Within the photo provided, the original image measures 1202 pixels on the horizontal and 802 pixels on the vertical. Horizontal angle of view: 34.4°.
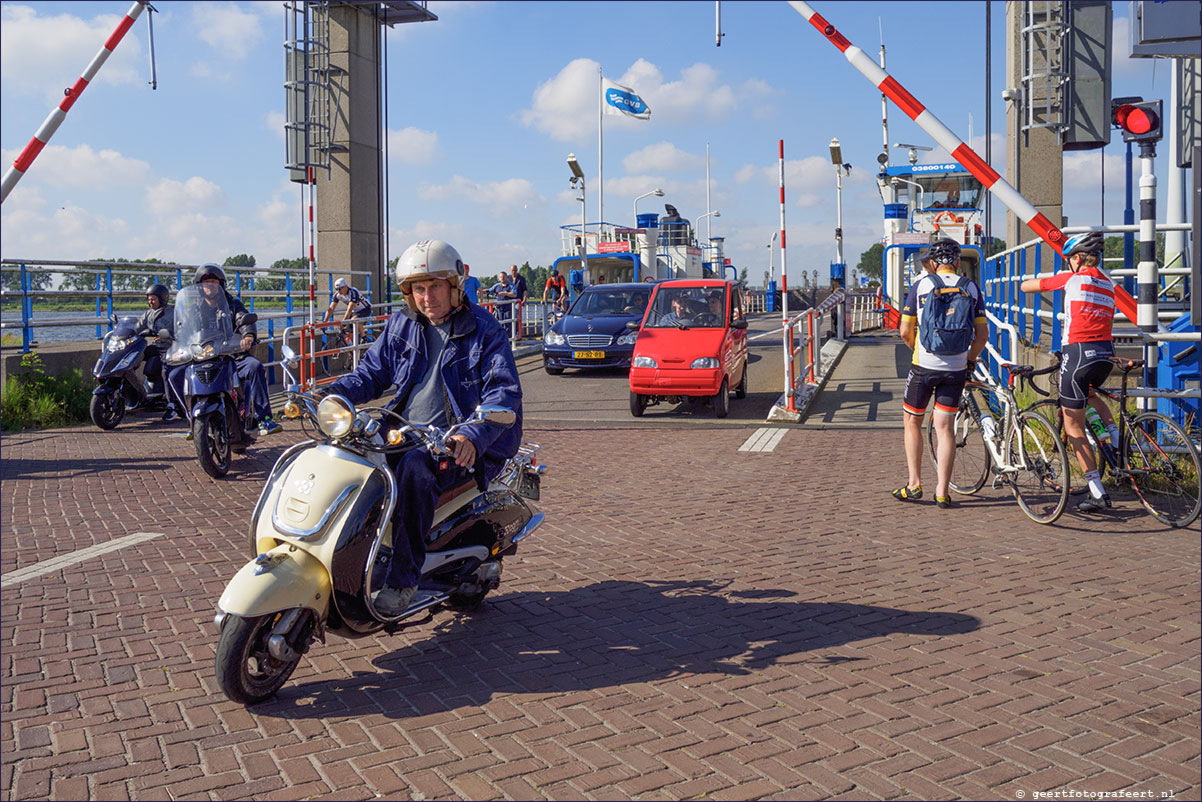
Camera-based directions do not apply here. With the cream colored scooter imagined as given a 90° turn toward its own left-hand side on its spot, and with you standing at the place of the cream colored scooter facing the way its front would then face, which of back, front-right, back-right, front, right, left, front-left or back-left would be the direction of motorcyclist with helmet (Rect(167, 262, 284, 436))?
back-left

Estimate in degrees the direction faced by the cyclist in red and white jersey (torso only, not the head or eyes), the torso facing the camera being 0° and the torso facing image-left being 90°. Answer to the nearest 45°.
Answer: approximately 135°

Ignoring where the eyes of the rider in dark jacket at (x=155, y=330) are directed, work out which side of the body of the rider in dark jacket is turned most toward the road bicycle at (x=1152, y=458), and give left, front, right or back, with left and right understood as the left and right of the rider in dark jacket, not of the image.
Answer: left

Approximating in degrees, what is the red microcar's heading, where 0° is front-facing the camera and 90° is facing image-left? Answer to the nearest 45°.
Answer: approximately 0°

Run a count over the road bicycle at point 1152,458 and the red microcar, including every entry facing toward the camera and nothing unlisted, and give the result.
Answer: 1

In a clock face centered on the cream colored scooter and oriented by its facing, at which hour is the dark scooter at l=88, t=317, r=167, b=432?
The dark scooter is roughly at 4 o'clock from the cream colored scooter.

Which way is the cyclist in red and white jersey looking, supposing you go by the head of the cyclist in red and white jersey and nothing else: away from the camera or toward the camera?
away from the camera

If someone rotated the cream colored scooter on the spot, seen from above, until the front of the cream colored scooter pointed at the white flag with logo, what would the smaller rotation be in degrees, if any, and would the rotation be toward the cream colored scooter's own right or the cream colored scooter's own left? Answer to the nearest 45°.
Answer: approximately 135° to the cream colored scooter's own right

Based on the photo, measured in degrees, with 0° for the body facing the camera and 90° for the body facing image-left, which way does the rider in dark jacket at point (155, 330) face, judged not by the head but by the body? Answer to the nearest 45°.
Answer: approximately 45°
